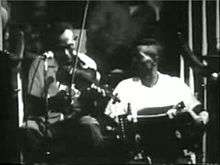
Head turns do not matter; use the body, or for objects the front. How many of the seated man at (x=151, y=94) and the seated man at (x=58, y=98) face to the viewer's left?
0

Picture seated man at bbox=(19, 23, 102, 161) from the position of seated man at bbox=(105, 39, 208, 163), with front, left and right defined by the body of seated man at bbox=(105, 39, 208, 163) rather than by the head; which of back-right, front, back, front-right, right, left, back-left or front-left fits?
right

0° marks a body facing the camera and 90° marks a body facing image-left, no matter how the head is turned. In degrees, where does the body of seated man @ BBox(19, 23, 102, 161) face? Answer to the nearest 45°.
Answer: approximately 315°

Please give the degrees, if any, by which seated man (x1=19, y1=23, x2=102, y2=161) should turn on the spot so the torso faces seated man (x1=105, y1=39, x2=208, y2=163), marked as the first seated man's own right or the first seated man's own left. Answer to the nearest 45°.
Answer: approximately 45° to the first seated man's own left

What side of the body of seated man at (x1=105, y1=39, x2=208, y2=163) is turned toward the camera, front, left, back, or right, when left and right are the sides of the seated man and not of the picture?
front
